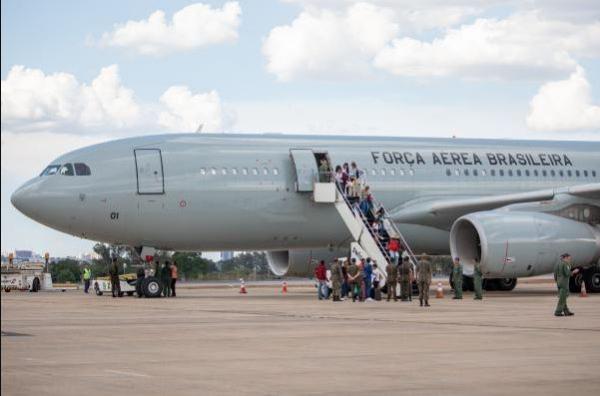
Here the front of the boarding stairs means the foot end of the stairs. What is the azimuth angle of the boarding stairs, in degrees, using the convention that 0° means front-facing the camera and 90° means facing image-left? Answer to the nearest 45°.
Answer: approximately 315°

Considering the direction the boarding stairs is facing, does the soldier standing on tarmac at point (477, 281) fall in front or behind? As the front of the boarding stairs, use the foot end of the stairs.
in front

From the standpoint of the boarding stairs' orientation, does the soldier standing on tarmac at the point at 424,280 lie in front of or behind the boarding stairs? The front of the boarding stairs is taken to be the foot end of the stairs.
in front

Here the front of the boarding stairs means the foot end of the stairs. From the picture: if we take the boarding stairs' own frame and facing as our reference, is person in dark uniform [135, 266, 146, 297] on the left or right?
on its right
